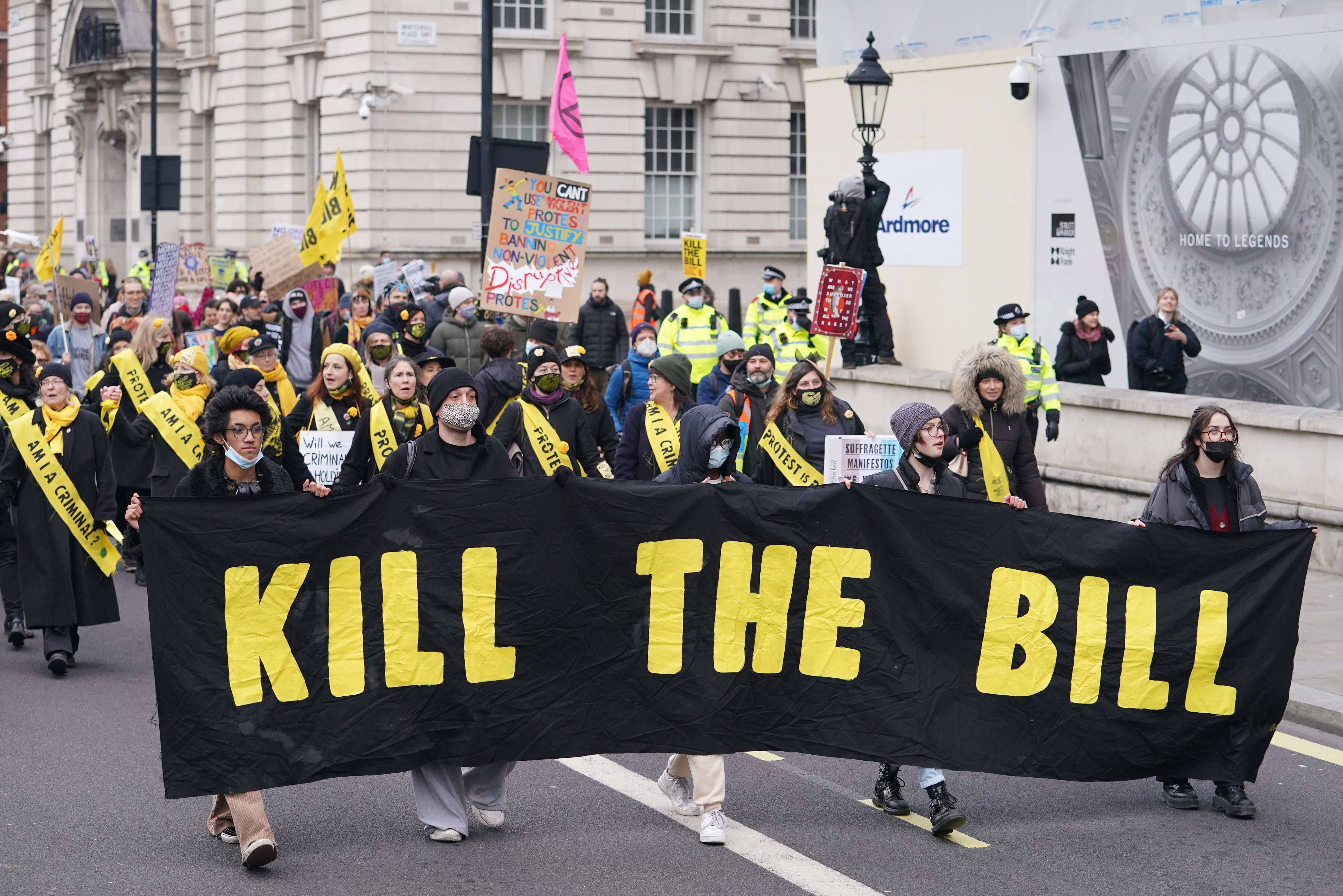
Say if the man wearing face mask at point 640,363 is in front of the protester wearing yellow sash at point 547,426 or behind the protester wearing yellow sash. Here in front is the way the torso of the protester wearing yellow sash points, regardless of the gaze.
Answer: behind

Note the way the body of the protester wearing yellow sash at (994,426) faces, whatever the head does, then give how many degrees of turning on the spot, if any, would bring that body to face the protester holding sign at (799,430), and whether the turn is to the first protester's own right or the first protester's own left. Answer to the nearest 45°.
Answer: approximately 45° to the first protester's own right

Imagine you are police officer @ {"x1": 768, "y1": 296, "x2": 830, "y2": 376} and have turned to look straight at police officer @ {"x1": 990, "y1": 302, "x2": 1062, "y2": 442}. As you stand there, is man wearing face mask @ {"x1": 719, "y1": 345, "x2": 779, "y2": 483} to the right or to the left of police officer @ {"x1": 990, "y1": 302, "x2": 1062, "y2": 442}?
right

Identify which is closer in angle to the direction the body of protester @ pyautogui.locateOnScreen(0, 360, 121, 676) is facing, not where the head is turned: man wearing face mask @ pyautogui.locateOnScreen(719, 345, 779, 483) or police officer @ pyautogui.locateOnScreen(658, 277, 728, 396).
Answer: the man wearing face mask

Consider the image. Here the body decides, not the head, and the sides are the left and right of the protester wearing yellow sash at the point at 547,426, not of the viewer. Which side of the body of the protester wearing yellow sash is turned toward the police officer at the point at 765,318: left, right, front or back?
back

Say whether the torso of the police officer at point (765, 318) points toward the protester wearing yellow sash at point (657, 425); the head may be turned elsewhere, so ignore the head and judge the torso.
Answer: yes

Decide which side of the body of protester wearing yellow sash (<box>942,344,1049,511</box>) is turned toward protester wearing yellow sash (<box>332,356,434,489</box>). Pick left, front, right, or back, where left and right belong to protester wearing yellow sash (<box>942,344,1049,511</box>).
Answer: right
